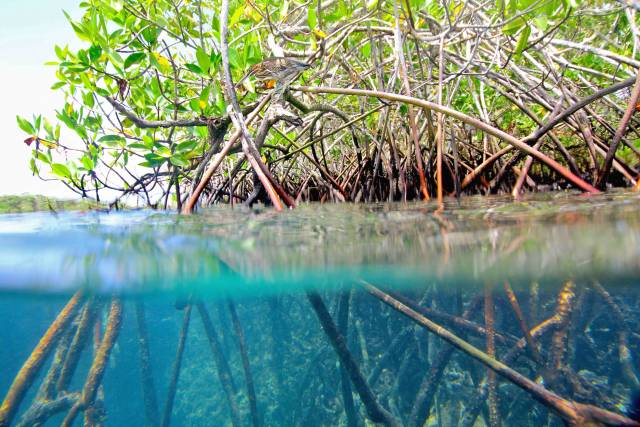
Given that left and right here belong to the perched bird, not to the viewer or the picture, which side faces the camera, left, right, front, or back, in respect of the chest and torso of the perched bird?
left
